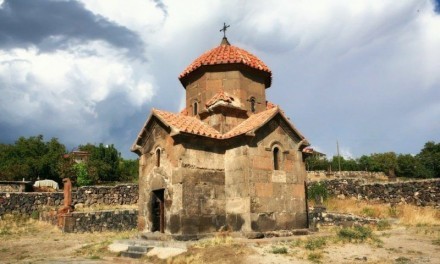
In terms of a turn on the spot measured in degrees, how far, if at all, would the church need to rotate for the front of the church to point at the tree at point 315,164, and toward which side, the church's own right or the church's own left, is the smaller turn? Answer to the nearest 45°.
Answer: approximately 135° to the church's own right

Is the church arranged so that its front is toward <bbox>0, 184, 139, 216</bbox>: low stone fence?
no

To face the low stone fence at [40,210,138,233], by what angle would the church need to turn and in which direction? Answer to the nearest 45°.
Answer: approximately 90° to its right

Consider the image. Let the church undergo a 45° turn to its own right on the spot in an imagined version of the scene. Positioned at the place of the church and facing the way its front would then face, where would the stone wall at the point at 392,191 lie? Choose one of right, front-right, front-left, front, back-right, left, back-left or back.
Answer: back-right

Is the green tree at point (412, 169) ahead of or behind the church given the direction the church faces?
behind

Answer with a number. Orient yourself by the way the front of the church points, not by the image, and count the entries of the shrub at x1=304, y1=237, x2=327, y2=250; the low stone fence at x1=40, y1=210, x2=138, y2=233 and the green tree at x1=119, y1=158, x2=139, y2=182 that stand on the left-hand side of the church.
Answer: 1

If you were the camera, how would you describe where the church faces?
facing the viewer and to the left of the viewer

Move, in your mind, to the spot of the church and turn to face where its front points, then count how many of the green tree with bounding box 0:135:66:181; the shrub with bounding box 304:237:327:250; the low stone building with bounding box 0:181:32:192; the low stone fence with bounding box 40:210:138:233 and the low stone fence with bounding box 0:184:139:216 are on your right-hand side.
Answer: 4

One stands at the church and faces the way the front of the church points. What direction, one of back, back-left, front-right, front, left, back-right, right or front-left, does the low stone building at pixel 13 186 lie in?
right

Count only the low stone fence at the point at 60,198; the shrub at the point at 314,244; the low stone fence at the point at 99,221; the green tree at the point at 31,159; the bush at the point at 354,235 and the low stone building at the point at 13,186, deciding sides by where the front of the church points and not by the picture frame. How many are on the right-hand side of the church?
4

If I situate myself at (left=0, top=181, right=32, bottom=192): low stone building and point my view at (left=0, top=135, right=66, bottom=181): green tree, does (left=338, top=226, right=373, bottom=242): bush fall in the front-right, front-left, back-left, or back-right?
back-right

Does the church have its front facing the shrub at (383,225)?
no

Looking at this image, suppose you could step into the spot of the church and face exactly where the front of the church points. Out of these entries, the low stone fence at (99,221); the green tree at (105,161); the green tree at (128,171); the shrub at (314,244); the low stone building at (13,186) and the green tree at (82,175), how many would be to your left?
1

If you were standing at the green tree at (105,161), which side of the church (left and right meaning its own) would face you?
right

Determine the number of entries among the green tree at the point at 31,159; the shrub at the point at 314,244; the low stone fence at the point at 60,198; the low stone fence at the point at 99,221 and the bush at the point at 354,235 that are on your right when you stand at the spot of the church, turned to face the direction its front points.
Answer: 3

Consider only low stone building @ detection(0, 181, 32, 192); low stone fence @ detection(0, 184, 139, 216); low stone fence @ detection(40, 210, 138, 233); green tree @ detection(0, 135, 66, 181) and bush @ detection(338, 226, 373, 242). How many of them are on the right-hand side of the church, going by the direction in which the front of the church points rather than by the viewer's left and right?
4

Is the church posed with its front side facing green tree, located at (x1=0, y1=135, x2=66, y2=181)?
no

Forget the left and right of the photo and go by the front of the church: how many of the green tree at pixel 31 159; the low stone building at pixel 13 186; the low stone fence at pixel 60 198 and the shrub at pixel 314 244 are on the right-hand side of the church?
3
